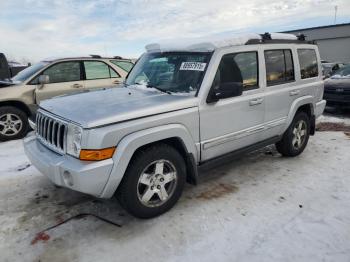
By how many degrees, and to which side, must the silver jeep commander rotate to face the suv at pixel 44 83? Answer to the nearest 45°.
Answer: approximately 90° to its right

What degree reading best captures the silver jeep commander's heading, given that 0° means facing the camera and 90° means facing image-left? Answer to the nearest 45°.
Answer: approximately 45°
